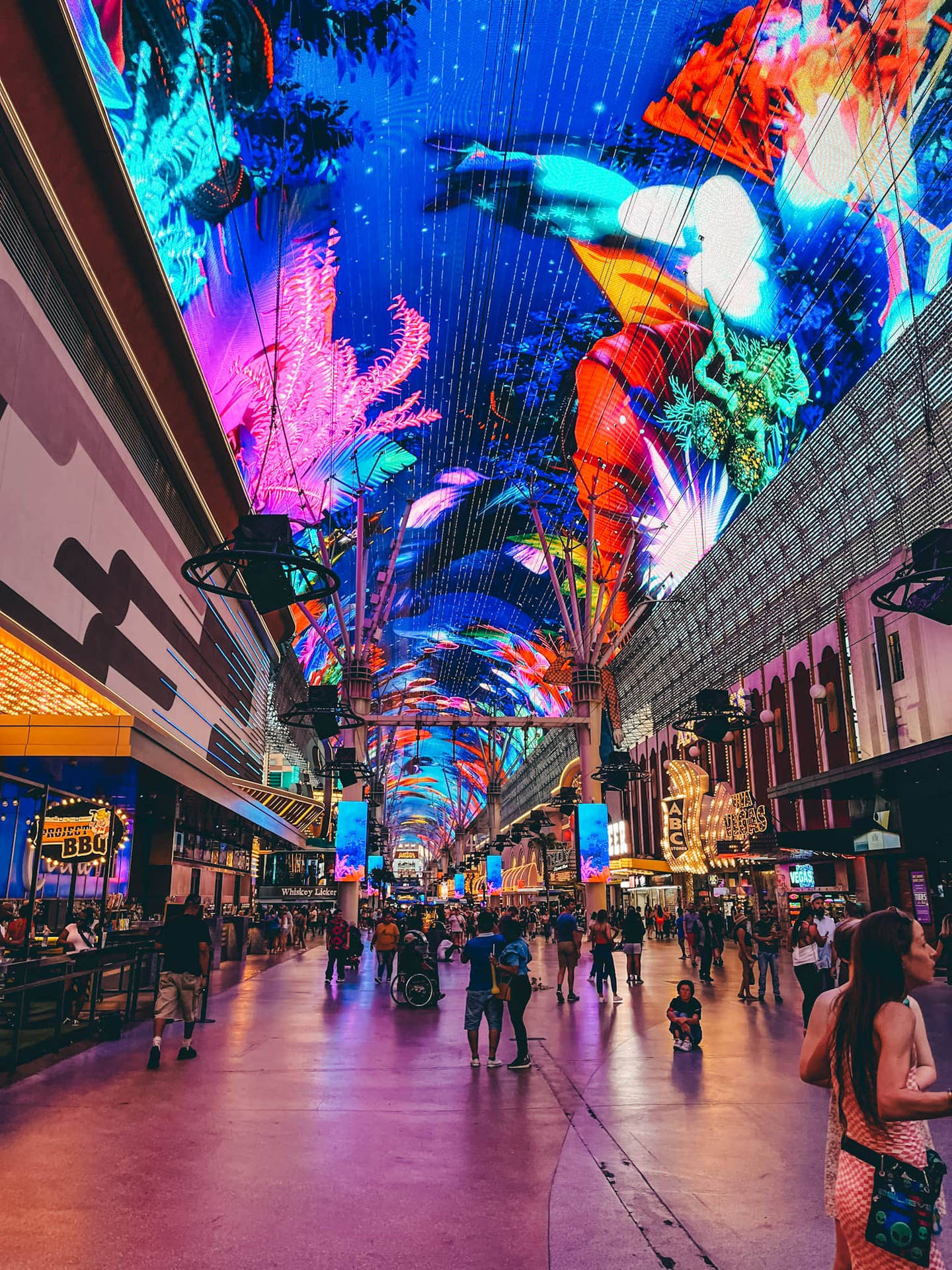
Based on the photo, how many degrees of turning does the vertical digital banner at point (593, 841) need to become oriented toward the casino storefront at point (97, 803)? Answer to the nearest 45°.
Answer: approximately 45° to its right

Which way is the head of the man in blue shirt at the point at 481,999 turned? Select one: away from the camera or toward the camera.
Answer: away from the camera

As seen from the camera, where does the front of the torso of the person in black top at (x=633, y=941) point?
away from the camera

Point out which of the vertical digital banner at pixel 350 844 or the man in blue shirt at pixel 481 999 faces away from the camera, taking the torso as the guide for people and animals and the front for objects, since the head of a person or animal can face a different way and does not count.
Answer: the man in blue shirt

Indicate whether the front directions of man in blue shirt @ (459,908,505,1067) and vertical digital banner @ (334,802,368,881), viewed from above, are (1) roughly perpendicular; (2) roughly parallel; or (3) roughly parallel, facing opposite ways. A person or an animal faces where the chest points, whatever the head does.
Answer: roughly parallel, facing opposite ways

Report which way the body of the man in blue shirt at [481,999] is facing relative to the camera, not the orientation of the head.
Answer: away from the camera

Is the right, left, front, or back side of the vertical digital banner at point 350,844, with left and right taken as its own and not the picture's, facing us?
front

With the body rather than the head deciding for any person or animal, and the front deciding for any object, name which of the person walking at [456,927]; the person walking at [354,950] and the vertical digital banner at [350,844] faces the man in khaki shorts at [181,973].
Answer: the vertical digital banner

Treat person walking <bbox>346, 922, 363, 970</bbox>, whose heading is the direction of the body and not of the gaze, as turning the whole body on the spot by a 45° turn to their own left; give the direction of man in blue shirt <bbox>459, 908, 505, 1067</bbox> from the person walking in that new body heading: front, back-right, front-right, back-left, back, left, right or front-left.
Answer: back-left
